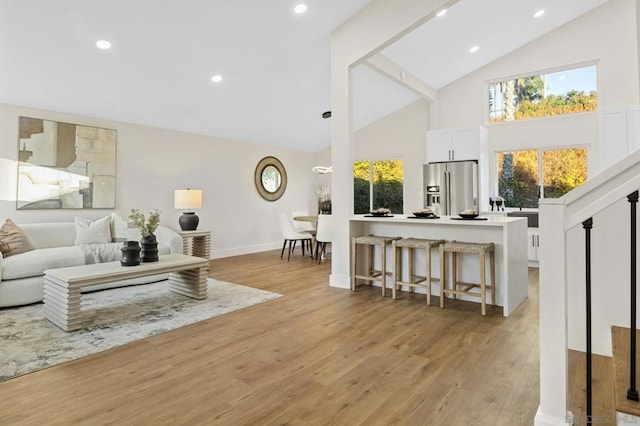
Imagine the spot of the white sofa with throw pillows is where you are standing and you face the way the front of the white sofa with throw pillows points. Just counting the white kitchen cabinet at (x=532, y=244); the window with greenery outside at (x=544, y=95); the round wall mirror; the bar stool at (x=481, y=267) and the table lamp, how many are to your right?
0

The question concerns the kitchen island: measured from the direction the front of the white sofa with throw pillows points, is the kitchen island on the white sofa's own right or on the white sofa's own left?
on the white sofa's own left

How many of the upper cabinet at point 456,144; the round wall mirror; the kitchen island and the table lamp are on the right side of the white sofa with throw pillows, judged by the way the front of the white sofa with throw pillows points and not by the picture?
0

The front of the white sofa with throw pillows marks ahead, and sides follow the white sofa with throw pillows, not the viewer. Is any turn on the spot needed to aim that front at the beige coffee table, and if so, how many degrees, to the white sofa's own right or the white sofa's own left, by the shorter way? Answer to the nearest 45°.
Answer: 0° — it already faces it

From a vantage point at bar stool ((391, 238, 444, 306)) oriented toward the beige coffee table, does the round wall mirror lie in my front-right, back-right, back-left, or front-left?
front-right

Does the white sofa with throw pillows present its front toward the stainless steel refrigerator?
no

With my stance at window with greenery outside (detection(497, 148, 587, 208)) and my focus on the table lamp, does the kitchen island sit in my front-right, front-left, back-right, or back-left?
front-left

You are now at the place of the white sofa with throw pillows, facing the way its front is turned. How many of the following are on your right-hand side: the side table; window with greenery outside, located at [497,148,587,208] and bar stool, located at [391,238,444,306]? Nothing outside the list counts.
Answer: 0

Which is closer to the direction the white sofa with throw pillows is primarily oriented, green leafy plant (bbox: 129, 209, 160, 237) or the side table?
the green leafy plant

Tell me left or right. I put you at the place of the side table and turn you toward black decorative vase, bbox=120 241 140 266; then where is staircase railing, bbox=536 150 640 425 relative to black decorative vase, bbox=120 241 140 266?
left

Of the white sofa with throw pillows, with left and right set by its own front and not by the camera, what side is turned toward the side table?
left

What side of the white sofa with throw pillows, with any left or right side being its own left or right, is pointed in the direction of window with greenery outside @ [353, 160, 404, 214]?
left

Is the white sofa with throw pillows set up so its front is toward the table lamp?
no

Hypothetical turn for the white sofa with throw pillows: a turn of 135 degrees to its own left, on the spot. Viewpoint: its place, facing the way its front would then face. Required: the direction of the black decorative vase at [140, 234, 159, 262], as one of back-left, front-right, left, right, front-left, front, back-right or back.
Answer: right

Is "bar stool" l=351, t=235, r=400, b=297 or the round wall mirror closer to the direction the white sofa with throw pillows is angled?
the bar stool

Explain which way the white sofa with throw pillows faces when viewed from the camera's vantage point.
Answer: facing the viewer

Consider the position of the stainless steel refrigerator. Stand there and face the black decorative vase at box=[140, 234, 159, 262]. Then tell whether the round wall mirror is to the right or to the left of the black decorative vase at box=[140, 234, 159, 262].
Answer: right

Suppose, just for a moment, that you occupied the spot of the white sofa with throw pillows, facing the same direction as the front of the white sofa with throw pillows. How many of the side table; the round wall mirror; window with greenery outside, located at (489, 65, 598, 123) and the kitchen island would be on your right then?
0

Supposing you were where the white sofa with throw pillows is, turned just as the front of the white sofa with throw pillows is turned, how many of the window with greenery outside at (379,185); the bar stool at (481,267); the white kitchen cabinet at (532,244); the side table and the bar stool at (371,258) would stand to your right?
0

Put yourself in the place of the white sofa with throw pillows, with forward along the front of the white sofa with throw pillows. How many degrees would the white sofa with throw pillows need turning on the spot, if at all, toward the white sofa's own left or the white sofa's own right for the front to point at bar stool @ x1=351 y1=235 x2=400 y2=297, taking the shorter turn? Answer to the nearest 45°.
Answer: approximately 45° to the white sofa's own left
